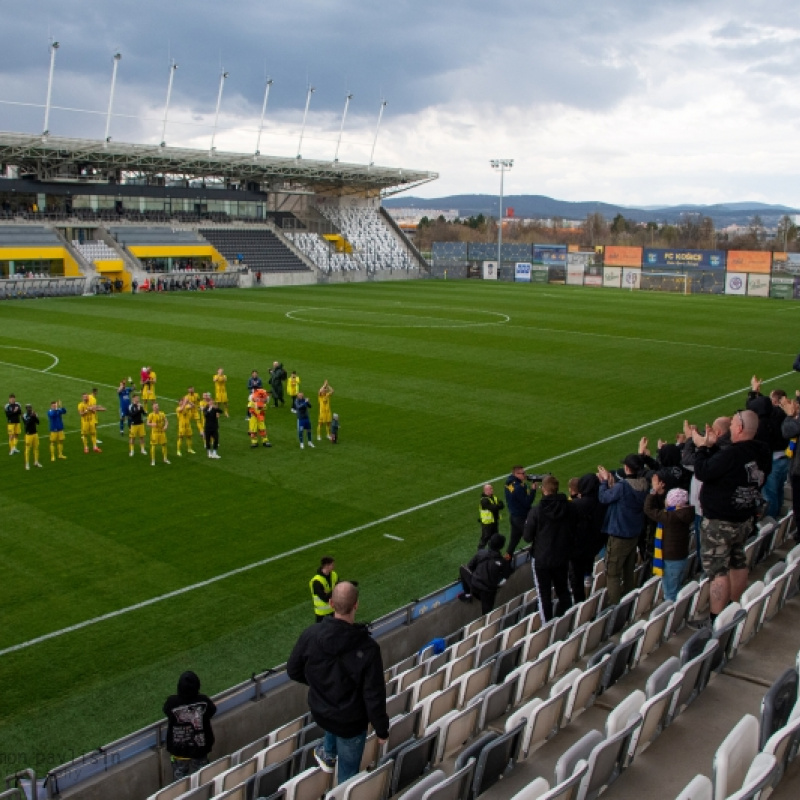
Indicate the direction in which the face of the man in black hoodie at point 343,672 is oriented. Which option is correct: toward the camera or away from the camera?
away from the camera

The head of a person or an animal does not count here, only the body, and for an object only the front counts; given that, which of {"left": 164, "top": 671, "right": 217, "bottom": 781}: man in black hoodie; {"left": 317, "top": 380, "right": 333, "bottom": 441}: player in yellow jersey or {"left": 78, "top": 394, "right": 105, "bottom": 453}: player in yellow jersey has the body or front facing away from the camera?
the man in black hoodie

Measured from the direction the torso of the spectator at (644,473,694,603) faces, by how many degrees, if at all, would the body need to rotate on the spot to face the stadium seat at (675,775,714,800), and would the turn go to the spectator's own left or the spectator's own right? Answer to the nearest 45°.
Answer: approximately 135° to the spectator's own left

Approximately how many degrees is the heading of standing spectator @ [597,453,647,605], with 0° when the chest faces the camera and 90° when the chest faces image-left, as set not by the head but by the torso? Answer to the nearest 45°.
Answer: approximately 135°

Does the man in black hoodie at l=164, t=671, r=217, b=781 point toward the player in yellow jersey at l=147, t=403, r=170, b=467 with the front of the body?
yes

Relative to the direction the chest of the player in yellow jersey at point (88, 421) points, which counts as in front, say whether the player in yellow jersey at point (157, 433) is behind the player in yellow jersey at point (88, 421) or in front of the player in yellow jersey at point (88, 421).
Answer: in front

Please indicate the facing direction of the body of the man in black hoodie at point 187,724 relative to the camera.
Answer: away from the camera

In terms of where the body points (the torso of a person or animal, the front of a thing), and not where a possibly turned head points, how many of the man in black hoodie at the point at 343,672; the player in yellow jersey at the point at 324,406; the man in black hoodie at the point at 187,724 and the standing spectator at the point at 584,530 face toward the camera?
1

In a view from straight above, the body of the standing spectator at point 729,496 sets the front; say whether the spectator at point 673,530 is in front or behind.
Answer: in front

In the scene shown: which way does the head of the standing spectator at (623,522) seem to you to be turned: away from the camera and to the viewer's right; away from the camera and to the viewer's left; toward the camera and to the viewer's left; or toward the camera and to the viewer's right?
away from the camera and to the viewer's left

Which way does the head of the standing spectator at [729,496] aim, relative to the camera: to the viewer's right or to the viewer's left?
to the viewer's left

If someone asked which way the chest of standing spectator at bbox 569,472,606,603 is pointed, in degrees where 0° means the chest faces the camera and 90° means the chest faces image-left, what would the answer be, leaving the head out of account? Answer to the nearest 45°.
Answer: approximately 135°

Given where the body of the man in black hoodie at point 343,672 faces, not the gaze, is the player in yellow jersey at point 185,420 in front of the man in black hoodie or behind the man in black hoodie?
in front
